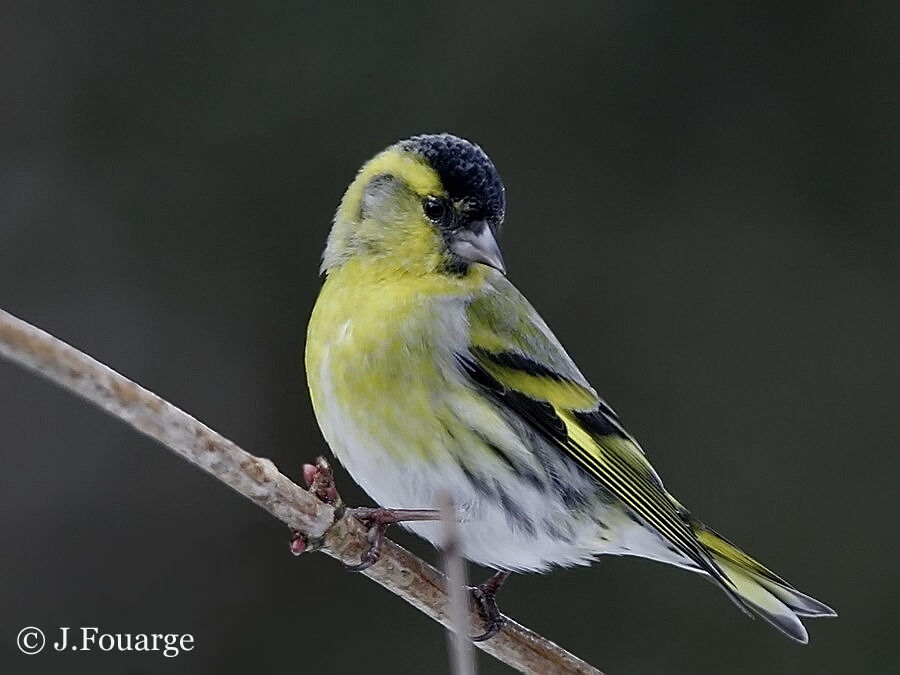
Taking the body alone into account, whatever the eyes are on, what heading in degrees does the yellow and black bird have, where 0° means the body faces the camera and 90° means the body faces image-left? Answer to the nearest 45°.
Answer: approximately 45°
